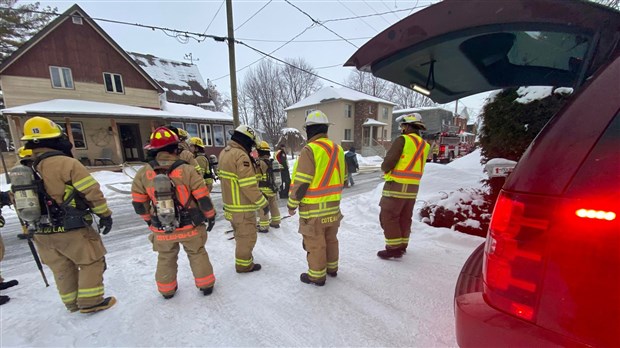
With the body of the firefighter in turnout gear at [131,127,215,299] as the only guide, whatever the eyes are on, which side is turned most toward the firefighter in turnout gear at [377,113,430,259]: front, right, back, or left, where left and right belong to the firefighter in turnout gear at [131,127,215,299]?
right

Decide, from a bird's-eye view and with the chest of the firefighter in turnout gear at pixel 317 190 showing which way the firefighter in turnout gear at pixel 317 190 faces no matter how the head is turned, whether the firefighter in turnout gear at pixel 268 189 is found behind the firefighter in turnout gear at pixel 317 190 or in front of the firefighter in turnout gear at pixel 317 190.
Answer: in front

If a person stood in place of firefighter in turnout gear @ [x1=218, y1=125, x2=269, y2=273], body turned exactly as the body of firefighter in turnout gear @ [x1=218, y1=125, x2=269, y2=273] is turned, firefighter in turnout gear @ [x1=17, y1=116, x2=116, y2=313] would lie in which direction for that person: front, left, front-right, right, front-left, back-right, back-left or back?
back-left

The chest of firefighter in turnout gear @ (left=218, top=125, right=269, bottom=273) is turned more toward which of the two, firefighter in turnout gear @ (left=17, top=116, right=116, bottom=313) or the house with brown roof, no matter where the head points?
the house with brown roof

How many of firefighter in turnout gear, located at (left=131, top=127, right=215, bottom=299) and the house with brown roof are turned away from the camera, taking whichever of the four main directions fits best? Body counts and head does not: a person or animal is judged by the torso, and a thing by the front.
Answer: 1

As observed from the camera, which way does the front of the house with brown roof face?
facing the viewer

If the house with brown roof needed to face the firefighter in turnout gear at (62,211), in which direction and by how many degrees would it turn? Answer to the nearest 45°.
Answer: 0° — it already faces them

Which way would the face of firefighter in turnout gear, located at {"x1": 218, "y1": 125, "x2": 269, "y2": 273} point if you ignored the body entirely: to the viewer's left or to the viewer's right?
to the viewer's right

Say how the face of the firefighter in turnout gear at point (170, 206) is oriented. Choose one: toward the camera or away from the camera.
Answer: away from the camera

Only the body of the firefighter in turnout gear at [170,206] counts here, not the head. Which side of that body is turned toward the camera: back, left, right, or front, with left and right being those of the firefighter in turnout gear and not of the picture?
back

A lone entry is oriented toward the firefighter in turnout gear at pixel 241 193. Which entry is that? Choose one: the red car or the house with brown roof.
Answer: the house with brown roof

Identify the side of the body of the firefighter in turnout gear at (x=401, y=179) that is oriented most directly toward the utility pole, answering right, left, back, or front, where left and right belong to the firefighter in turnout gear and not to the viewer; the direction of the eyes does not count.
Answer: front

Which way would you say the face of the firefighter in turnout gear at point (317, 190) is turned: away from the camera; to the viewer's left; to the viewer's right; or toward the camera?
away from the camera
